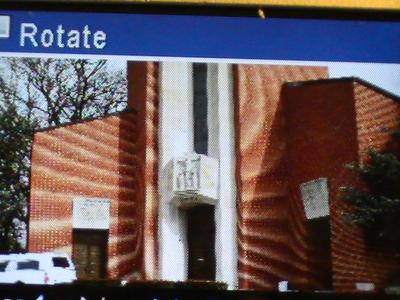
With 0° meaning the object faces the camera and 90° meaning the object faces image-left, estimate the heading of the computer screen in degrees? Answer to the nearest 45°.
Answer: approximately 0°
